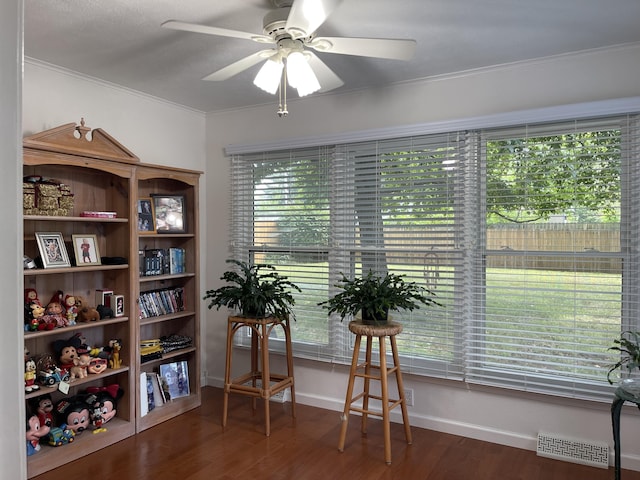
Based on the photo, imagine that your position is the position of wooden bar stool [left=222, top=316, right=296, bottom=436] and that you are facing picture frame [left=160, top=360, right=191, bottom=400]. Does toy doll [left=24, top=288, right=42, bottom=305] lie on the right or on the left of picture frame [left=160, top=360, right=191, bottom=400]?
left

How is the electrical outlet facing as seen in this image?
toward the camera

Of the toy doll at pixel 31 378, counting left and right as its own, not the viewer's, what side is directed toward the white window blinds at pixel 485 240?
front

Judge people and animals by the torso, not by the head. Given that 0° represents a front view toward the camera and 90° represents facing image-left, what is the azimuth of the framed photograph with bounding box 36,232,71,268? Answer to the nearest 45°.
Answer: approximately 315°

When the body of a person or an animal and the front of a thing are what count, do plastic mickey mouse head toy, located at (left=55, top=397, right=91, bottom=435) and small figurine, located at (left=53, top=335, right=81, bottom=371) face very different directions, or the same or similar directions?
same or similar directions

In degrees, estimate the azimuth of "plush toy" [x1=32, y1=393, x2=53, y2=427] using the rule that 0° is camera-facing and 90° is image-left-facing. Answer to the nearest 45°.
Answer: approximately 315°

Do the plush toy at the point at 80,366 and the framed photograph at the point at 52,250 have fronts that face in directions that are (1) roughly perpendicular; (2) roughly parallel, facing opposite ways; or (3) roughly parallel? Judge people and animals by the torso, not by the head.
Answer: roughly parallel

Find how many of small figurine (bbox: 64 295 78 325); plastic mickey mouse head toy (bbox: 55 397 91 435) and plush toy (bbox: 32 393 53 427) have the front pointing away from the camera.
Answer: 0

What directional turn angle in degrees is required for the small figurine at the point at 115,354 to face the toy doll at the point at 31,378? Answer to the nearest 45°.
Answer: approximately 90° to its right

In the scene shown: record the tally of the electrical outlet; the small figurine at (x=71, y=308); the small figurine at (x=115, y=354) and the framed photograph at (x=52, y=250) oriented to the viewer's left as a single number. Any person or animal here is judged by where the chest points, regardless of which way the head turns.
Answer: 0

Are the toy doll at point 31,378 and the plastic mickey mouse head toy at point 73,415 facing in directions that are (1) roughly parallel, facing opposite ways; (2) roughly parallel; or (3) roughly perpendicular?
roughly parallel
